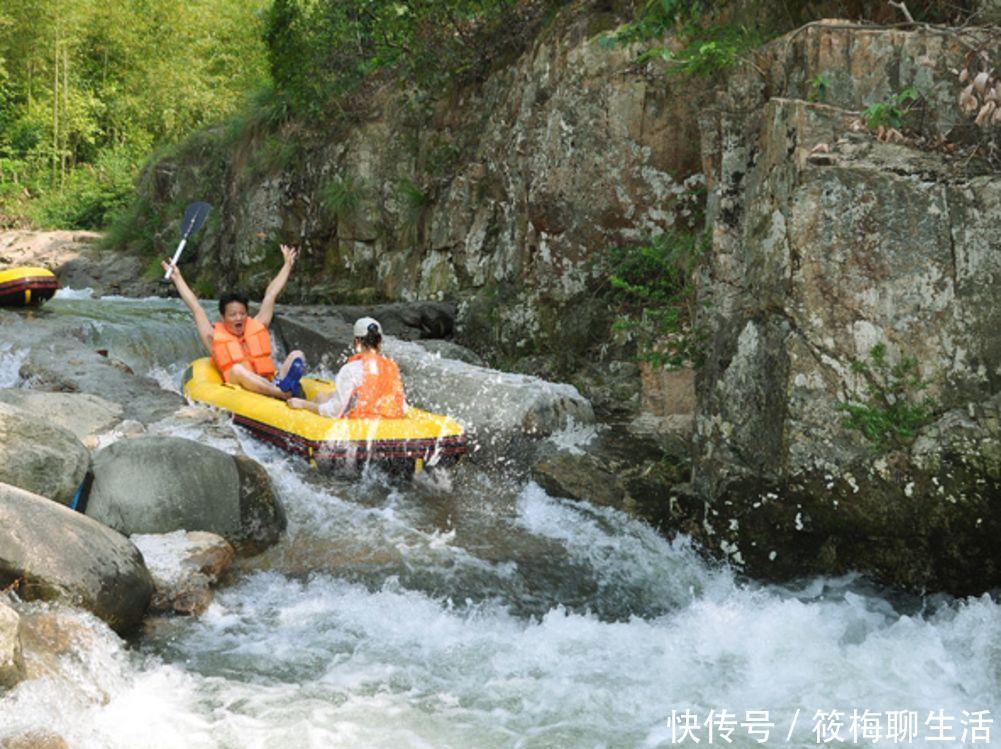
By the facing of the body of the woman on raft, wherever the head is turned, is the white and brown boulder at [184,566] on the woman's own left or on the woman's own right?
on the woman's own left

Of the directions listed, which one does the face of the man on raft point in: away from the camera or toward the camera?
toward the camera

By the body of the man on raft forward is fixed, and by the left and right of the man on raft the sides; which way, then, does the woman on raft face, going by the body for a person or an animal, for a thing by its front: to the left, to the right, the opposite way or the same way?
the opposite way

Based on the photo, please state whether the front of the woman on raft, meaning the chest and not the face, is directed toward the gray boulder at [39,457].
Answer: no

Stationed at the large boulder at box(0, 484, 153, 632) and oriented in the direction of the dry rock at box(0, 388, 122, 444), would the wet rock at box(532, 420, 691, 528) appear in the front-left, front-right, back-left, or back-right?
front-right

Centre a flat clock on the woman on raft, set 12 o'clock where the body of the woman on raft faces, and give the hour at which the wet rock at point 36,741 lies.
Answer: The wet rock is roughly at 8 o'clock from the woman on raft.

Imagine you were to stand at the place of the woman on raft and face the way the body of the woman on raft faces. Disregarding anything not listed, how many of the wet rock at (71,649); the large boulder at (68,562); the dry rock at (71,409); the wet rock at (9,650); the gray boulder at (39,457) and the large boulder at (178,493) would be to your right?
0

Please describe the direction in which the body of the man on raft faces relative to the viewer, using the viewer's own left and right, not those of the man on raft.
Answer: facing the viewer and to the right of the viewer

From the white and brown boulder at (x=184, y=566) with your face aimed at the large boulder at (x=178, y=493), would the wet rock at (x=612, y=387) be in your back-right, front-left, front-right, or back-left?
front-right

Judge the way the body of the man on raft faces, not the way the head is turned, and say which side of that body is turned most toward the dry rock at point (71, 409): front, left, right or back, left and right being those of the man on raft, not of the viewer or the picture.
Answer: right

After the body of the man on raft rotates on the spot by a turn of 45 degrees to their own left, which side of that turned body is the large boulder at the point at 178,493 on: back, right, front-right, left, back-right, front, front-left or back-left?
right

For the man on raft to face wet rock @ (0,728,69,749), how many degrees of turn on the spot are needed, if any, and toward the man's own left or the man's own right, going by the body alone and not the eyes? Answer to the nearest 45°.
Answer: approximately 45° to the man's own right

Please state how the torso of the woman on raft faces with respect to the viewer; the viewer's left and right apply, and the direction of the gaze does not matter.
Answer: facing away from the viewer and to the left of the viewer
